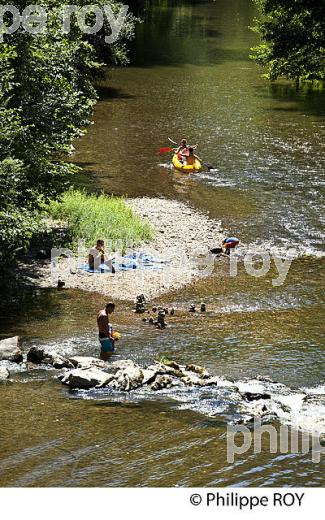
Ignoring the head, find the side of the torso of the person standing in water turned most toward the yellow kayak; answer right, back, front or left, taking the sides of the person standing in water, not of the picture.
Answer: left

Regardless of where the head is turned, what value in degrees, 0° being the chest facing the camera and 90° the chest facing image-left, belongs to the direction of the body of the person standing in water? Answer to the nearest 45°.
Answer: approximately 270°

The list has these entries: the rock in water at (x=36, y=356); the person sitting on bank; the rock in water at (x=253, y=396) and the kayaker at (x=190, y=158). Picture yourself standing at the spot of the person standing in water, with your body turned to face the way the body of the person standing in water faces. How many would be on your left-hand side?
2

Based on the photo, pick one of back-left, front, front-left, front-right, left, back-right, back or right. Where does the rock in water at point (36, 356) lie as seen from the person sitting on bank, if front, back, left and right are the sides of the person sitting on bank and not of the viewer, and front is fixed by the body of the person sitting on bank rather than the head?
right

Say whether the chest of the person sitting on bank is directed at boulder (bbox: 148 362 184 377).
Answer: no

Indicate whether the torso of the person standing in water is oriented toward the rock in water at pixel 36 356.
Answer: no

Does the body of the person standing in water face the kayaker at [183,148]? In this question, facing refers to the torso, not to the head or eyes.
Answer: no

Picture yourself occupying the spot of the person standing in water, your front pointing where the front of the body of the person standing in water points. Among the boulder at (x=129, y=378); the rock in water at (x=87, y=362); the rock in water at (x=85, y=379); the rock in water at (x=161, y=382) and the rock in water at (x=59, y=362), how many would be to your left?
0

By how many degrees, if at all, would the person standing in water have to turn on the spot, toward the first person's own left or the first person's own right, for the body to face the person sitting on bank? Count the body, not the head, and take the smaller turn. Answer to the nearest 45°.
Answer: approximately 90° to the first person's own left

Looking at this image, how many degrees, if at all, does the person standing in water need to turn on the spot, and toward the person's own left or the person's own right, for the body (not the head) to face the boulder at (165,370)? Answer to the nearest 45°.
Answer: approximately 45° to the person's own right
